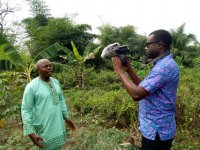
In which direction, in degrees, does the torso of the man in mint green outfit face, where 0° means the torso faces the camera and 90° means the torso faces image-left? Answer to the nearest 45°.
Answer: approximately 315°
